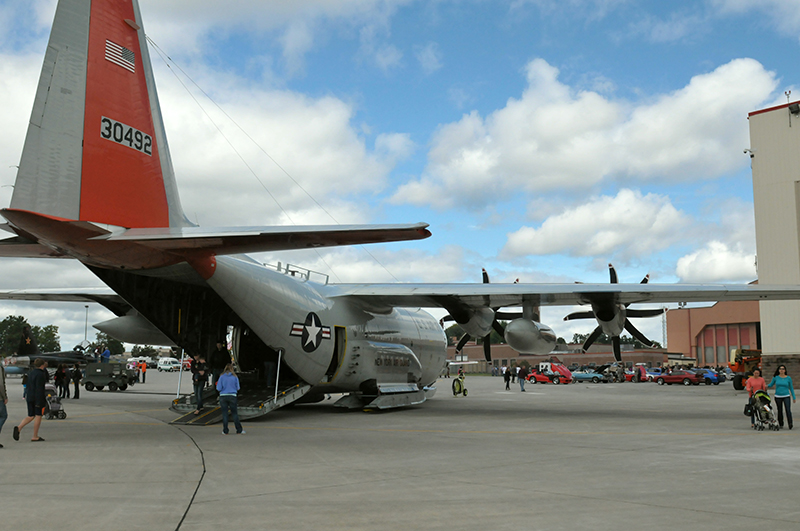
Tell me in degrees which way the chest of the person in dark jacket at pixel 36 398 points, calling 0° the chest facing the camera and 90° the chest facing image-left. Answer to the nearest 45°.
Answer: approximately 270°

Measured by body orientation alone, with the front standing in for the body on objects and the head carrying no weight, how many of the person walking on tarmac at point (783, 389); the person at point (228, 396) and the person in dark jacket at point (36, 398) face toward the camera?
1

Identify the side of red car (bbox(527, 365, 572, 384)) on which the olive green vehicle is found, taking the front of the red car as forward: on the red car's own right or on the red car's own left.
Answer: on the red car's own right

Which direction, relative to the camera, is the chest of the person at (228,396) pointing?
away from the camera

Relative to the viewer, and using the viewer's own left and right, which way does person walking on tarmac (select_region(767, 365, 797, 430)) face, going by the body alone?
facing the viewer

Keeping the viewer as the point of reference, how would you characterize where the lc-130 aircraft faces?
facing away from the viewer and to the right of the viewer

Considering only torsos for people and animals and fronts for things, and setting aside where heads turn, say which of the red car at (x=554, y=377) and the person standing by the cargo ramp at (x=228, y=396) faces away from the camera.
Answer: the person standing by the cargo ramp

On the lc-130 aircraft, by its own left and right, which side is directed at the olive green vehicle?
left

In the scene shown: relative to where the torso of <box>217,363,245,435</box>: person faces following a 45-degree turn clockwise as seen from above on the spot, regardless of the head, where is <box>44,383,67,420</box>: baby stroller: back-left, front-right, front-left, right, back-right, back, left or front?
left

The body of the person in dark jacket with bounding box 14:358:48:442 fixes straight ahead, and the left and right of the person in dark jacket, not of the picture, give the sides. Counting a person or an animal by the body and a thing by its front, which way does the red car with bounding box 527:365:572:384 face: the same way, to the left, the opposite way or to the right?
to the right

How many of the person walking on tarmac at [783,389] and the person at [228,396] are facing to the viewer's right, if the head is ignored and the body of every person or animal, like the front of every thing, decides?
0
